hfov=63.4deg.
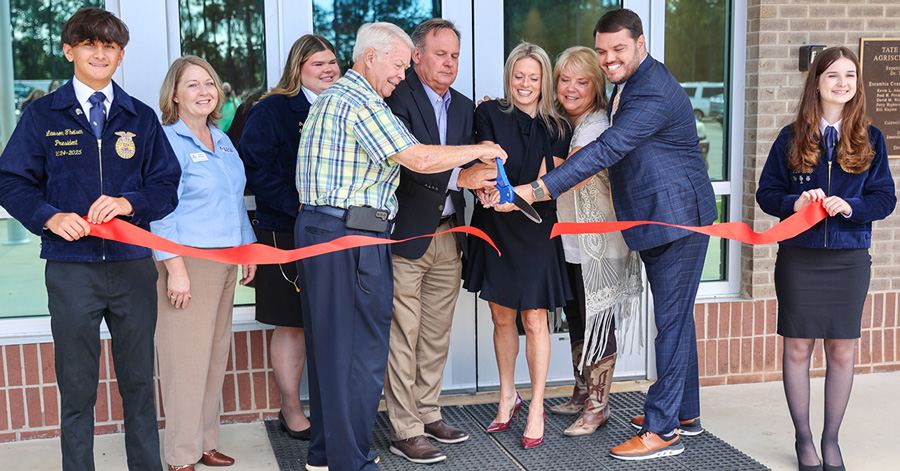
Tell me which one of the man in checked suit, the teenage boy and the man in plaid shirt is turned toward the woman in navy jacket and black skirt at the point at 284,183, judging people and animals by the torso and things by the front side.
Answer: the man in checked suit

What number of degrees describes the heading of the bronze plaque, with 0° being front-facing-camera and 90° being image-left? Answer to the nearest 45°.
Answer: approximately 0°

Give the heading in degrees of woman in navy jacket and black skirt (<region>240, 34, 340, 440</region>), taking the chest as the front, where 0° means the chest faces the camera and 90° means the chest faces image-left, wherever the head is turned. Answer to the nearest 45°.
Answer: approximately 315°

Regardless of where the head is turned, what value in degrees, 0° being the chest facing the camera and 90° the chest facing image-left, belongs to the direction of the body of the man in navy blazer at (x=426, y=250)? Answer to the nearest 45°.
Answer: approximately 315°

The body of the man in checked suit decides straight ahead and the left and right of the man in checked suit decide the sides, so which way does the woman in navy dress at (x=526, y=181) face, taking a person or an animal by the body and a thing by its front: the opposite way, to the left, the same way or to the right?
to the left

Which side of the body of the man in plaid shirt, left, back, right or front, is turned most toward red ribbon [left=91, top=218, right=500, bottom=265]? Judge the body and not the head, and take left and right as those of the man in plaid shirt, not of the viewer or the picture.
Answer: back

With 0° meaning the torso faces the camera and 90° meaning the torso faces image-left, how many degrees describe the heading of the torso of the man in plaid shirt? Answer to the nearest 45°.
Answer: approximately 270°

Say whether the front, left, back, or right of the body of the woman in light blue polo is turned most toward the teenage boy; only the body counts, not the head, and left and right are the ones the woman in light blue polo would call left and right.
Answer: right

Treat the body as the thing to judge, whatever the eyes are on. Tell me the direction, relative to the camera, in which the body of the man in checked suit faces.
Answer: to the viewer's left

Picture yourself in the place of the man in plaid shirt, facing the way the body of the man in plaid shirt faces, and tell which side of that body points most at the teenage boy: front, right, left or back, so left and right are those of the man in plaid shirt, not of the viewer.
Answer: back

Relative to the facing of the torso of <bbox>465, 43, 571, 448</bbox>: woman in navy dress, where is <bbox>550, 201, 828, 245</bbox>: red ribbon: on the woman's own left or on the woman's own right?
on the woman's own left

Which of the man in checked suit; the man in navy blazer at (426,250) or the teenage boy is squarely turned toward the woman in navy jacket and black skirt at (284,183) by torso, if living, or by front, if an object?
the man in checked suit

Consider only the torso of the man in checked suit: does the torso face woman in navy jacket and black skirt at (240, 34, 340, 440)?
yes

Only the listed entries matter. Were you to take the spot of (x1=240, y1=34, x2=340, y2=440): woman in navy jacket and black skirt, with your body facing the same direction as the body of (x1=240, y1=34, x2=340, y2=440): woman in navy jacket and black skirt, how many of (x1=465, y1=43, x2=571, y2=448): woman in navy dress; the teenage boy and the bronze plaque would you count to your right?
1

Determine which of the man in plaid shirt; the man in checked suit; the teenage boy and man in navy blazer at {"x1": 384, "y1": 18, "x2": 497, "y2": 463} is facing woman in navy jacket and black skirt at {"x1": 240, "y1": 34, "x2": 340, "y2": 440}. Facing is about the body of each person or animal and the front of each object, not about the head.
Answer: the man in checked suit
